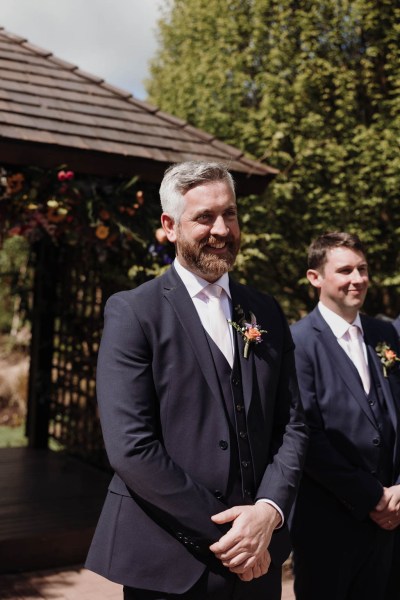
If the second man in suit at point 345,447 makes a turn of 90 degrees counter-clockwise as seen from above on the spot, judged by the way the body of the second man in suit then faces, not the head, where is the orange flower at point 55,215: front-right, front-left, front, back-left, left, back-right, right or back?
left

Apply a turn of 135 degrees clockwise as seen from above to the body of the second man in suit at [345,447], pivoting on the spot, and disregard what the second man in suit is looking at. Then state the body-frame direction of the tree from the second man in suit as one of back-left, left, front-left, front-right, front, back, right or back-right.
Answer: right

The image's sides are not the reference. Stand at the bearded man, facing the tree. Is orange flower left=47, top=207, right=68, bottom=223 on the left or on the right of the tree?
left

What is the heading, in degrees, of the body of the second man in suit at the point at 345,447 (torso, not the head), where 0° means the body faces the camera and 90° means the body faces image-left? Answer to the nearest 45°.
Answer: approximately 315°

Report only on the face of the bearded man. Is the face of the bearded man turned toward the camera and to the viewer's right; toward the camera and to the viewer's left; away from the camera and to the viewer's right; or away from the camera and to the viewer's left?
toward the camera and to the viewer's right

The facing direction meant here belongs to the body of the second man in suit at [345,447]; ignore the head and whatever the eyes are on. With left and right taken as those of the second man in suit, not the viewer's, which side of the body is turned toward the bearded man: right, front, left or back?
right

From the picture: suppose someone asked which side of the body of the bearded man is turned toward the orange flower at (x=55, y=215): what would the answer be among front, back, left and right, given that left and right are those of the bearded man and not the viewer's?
back
